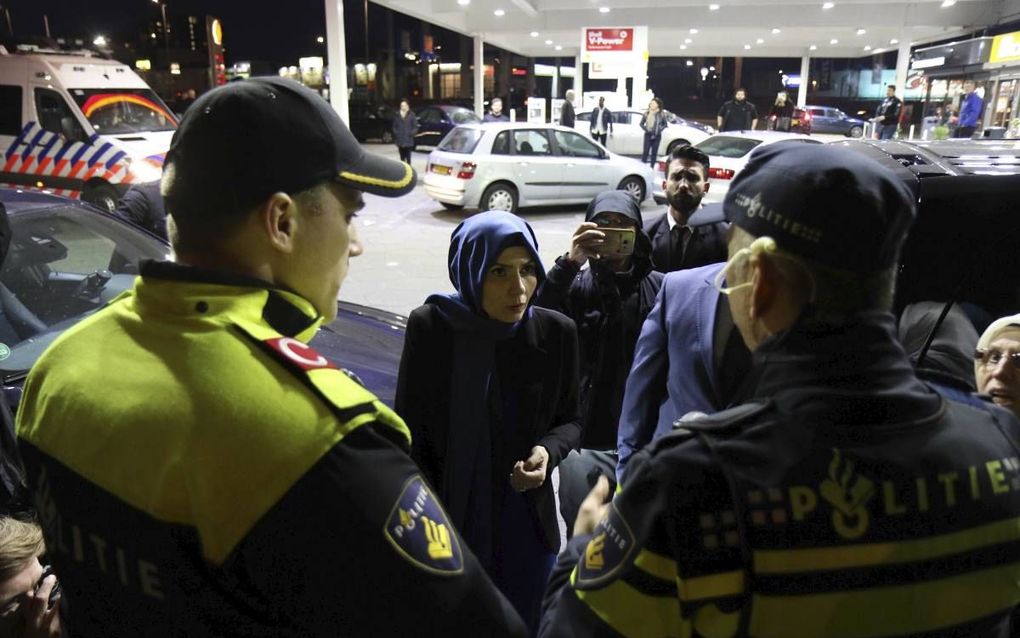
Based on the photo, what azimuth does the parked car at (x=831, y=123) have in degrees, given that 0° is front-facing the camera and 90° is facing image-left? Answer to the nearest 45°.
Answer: approximately 270°

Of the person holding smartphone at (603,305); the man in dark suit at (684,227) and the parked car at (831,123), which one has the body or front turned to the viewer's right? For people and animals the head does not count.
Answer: the parked car

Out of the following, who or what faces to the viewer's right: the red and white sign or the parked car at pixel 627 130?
the parked car

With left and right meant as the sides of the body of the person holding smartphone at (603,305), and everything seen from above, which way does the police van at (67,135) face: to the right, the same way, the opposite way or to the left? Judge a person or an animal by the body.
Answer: to the left

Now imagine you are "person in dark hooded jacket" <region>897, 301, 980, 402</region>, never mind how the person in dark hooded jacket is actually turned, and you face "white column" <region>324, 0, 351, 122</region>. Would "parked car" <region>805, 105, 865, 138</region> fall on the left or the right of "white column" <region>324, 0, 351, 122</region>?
right

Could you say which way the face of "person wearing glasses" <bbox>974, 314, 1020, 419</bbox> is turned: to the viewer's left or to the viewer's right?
to the viewer's left

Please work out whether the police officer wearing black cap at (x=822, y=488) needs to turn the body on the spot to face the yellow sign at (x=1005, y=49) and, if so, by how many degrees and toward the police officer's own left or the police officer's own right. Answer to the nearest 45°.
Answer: approximately 45° to the police officer's own right

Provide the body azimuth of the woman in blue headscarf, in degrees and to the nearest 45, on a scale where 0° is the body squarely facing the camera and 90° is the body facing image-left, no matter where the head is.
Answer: approximately 315°

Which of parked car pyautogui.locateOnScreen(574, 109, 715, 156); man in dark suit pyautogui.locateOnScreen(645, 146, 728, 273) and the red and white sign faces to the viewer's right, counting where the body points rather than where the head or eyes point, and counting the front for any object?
the parked car

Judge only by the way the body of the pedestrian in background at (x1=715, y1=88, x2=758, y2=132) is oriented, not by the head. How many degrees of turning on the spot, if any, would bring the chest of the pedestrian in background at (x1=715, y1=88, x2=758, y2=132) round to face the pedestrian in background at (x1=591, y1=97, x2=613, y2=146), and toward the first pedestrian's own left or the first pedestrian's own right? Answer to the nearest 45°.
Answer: approximately 135° to the first pedestrian's own right

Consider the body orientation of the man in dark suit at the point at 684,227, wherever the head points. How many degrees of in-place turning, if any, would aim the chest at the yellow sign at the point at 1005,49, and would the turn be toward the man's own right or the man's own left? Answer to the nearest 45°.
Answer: approximately 135° to the man's own left

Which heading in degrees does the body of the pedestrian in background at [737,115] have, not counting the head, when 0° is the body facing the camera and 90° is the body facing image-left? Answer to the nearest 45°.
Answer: approximately 0°

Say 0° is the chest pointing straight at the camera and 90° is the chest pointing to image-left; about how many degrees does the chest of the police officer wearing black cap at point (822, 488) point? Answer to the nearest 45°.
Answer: approximately 135°
